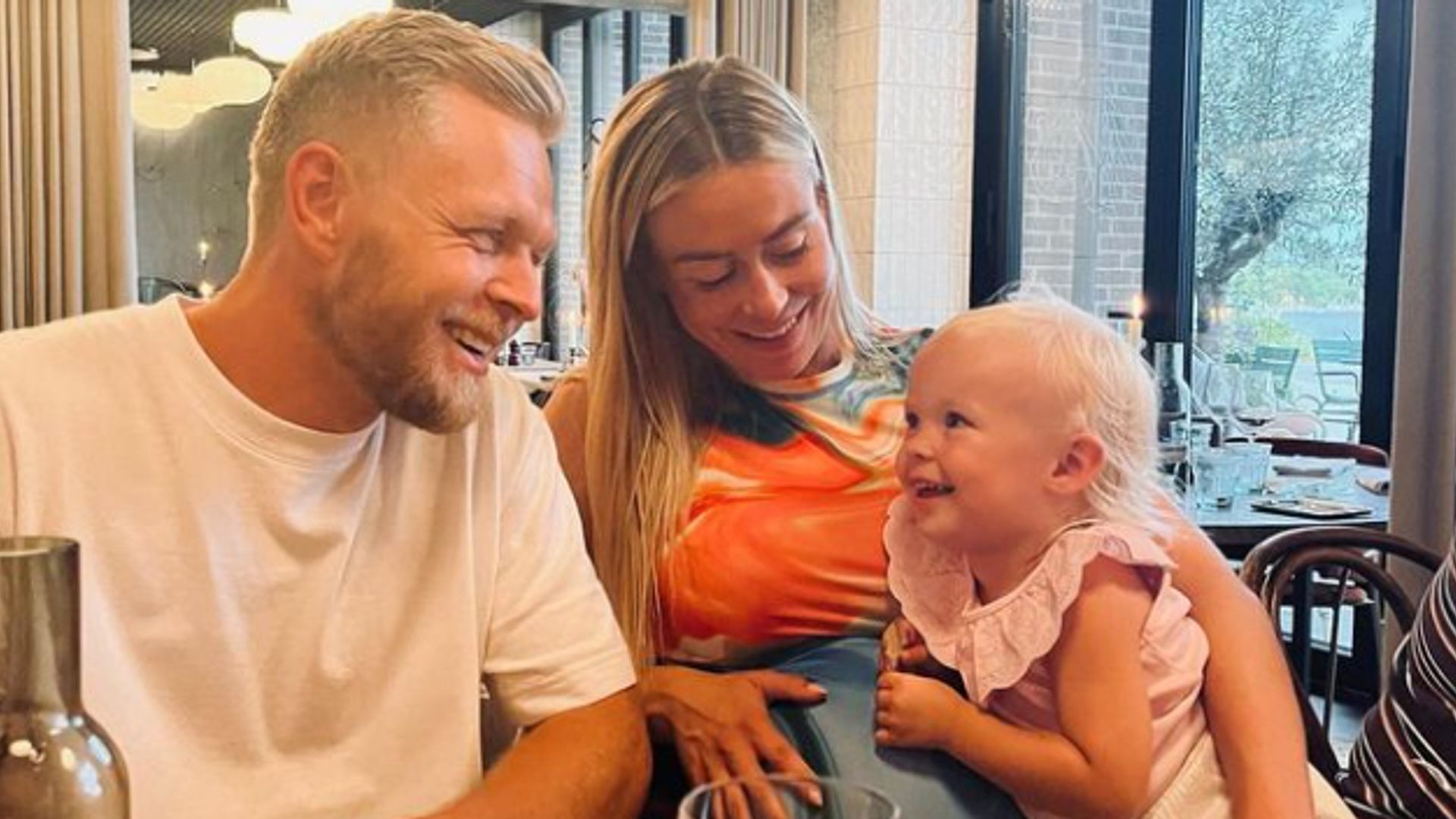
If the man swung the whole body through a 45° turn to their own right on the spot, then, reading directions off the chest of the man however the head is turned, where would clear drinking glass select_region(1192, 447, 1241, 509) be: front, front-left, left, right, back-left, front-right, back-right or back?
back-left

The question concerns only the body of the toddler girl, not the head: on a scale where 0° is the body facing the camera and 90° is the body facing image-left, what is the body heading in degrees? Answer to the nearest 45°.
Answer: approximately 45°

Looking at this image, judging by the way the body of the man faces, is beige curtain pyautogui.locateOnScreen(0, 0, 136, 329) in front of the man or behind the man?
behind

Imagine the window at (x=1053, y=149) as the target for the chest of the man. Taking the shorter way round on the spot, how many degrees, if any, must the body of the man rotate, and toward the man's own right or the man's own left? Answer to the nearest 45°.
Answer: approximately 90° to the man's own left

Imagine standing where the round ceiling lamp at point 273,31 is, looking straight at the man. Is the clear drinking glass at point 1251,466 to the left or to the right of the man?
left

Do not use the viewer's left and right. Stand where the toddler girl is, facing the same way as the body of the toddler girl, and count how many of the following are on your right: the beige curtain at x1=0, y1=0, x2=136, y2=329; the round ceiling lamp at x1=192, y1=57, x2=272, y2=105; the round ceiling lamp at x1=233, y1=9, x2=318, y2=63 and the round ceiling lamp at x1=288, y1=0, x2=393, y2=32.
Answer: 4

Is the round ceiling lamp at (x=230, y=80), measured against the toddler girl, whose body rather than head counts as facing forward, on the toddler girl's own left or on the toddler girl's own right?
on the toddler girl's own right

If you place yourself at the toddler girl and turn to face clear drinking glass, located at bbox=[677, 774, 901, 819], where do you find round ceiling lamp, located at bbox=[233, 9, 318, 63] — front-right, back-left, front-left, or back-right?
back-right

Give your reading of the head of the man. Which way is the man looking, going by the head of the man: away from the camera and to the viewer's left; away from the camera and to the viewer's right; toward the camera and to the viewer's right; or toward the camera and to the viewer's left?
toward the camera and to the viewer's right

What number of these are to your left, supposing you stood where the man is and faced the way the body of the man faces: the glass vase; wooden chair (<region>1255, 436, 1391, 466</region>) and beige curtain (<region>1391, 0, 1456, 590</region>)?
2

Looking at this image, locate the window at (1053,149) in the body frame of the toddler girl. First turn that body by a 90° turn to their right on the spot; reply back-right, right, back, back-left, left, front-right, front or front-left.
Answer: front-right

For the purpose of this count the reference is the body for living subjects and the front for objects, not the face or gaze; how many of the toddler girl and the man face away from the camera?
0

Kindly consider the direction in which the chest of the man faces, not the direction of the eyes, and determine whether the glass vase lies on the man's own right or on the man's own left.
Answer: on the man's own right

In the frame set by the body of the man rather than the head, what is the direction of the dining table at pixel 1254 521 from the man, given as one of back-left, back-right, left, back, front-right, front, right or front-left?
left

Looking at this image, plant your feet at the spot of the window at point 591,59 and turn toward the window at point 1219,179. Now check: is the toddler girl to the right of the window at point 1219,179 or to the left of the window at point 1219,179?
right

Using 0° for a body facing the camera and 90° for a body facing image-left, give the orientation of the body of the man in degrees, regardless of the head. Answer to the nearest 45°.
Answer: approximately 315°
